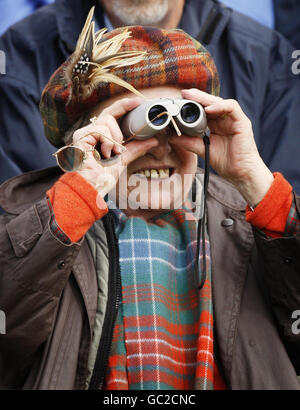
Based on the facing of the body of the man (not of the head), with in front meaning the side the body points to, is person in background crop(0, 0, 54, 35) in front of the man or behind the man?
behind

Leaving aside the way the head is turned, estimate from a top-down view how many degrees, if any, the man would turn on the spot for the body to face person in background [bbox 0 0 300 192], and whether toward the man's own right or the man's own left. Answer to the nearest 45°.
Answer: approximately 180°

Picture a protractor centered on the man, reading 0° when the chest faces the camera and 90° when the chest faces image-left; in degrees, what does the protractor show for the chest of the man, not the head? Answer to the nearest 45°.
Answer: approximately 0°

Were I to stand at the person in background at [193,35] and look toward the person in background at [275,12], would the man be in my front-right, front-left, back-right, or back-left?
back-right

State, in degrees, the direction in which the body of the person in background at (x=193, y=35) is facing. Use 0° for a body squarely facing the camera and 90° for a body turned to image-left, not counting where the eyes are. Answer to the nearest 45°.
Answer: approximately 0°

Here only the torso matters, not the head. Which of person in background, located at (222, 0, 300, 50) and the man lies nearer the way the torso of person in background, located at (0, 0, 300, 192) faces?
the man

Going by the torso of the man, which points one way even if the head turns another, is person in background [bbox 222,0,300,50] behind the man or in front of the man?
behind

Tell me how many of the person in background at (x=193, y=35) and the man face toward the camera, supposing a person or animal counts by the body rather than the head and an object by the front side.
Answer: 2
